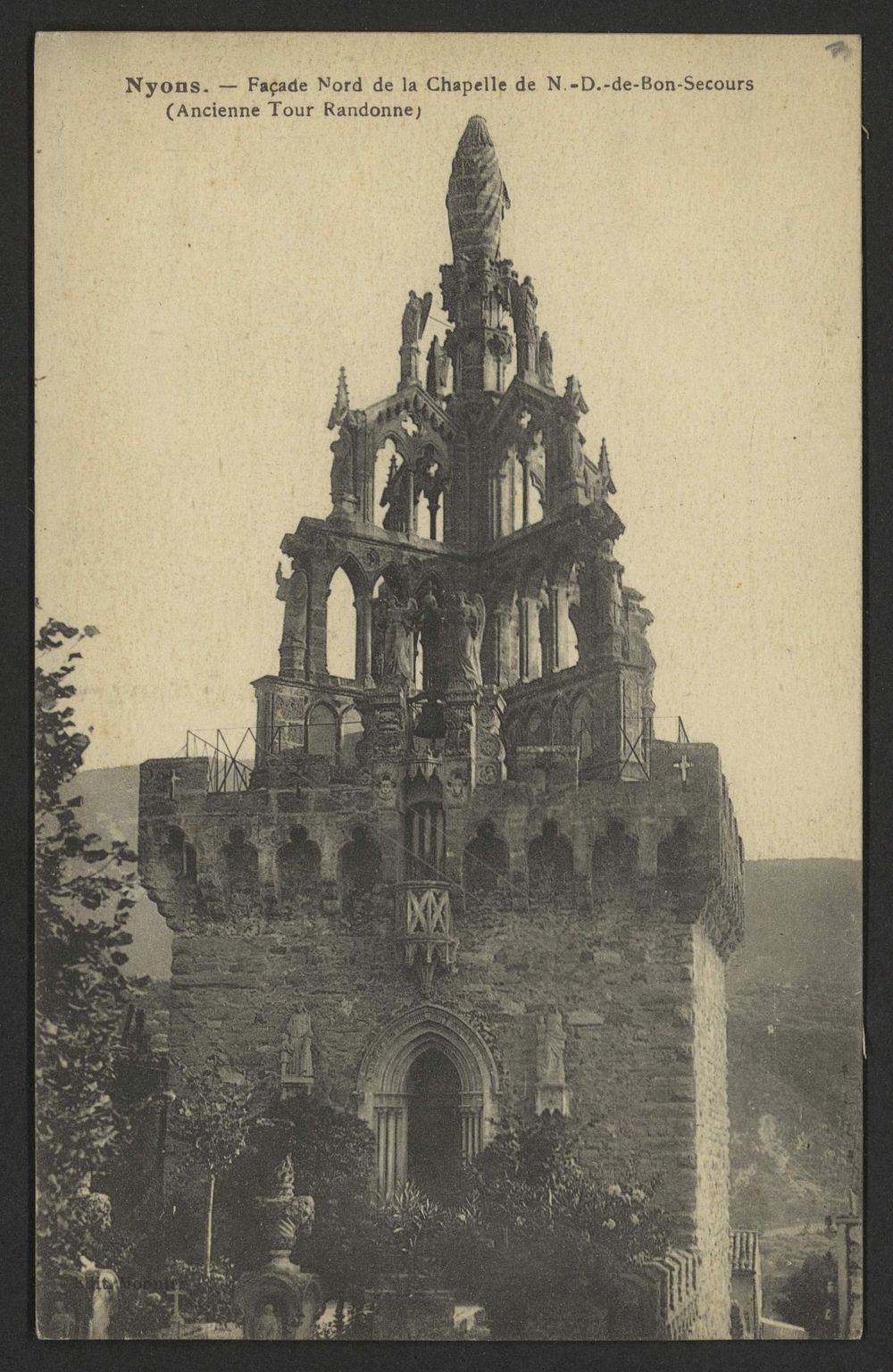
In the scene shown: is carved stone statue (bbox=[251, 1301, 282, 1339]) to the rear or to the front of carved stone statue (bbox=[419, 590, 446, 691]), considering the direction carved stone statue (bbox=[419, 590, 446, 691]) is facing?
to the front

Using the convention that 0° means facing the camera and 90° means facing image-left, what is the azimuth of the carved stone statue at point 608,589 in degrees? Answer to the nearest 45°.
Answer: approximately 315°

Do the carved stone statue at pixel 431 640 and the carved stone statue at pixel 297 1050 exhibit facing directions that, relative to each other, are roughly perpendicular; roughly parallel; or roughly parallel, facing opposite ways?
roughly parallel

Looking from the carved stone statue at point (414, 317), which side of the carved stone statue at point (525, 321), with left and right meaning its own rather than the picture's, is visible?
right

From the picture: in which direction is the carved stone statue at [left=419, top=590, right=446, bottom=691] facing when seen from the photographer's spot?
facing the viewer

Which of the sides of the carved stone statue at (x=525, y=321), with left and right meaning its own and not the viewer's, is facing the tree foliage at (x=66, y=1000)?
right

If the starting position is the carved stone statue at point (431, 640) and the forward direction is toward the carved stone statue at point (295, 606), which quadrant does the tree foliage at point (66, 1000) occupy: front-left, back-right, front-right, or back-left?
front-left
